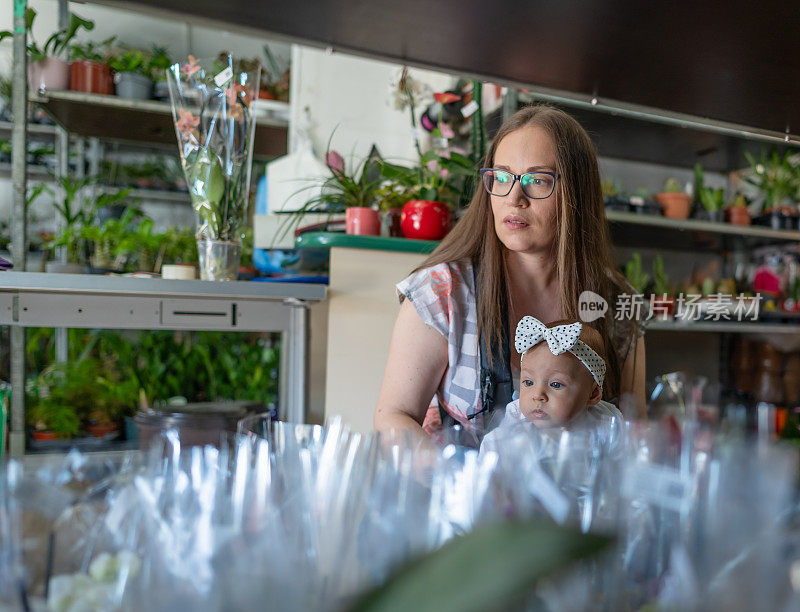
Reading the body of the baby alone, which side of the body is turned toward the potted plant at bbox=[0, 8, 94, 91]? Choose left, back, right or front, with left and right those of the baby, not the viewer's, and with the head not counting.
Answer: right

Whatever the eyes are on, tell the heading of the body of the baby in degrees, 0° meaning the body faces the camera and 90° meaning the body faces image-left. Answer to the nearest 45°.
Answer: approximately 45°

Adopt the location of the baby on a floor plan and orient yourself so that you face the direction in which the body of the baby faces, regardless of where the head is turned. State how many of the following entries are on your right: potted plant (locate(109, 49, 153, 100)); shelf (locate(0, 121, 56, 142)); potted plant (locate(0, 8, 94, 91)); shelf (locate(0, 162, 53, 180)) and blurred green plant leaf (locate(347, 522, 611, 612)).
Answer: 4

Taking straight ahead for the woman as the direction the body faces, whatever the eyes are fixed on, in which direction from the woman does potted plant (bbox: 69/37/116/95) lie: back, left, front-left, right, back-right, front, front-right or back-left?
back-right

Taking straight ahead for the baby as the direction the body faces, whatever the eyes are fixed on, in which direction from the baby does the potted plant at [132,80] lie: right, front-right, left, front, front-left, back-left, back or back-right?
right

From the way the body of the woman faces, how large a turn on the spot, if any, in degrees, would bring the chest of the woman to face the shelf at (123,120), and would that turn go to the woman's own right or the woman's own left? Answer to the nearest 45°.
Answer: approximately 135° to the woman's own right

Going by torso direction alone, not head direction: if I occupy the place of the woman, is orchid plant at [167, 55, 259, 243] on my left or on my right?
on my right

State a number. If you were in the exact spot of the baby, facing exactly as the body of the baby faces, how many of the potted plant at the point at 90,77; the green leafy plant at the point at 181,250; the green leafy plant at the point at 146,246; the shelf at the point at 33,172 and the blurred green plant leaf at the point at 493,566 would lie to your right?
4
